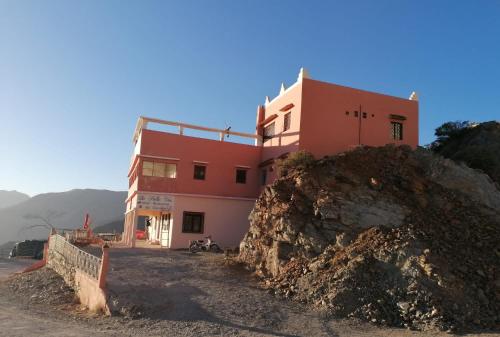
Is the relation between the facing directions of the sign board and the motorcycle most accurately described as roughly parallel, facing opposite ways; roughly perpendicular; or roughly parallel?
roughly perpendicular

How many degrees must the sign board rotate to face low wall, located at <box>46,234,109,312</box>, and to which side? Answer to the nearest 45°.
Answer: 0° — it already faces it

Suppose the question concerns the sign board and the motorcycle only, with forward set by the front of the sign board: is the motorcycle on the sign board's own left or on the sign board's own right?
on the sign board's own left

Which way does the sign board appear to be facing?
toward the camera

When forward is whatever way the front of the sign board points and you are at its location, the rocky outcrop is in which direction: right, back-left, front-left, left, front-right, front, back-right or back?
front-left

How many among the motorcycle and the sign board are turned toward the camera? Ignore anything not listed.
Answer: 1

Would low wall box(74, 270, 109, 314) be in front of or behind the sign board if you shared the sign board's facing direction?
in front
